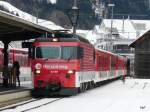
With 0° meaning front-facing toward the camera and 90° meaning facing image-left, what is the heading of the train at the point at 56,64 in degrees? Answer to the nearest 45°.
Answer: approximately 45°
